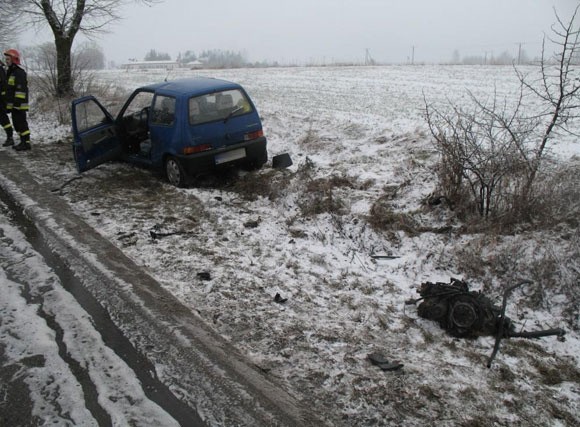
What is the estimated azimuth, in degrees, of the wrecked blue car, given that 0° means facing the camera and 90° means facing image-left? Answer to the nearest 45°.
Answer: approximately 135°

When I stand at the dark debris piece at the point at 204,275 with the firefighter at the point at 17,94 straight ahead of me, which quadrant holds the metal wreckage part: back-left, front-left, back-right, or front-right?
back-right

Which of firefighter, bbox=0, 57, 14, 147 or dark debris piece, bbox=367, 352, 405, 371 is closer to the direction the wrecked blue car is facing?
the firefighter
